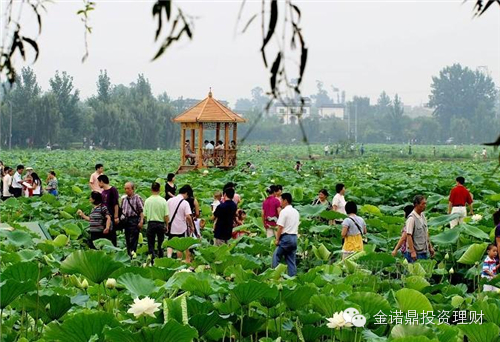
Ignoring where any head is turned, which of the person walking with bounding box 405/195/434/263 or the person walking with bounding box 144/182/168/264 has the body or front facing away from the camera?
the person walking with bounding box 144/182/168/264

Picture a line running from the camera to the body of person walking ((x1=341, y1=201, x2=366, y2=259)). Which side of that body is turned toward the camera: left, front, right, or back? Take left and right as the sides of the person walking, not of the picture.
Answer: back

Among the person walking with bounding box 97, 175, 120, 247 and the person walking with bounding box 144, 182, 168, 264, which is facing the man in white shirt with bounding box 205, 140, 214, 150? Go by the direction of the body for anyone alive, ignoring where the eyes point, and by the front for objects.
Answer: the person walking with bounding box 144, 182, 168, 264

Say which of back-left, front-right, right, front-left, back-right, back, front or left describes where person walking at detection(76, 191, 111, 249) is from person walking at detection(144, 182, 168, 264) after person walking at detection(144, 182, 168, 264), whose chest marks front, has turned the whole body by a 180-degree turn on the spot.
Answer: right

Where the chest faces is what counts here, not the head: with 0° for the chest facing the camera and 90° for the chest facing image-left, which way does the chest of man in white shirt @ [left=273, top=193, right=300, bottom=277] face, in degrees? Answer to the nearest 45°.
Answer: approximately 135°

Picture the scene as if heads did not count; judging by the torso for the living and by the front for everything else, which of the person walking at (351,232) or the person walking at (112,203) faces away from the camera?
the person walking at (351,232)

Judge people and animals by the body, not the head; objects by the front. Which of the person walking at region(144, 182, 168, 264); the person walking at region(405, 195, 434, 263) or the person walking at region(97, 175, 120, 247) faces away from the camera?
the person walking at region(144, 182, 168, 264)

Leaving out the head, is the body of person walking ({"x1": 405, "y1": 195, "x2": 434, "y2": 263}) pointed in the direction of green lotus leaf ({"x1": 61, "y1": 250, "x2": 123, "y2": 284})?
no

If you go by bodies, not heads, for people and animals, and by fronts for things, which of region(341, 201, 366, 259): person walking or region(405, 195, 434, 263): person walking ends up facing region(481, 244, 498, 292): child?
region(405, 195, 434, 263): person walking

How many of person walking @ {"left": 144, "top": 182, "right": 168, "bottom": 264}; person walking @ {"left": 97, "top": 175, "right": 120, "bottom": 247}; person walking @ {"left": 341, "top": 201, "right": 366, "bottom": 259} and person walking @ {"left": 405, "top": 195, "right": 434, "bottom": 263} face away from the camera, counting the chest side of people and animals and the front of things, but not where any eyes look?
2

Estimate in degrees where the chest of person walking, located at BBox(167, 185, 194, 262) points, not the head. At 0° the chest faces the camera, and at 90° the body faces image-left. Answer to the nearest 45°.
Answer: approximately 225°

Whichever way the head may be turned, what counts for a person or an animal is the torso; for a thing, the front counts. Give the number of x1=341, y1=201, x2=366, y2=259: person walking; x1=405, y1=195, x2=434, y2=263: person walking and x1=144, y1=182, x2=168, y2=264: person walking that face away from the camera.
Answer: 2

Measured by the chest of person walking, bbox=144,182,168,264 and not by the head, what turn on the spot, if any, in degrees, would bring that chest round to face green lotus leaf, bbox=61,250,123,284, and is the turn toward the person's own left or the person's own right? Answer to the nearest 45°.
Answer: approximately 180°

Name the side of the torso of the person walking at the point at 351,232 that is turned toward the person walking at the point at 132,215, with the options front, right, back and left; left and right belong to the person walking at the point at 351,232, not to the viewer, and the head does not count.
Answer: left

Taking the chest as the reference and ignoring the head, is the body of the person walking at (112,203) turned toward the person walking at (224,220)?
no

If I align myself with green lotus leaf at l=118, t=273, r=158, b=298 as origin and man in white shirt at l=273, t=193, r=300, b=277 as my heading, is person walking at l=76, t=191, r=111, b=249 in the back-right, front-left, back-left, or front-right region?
front-left

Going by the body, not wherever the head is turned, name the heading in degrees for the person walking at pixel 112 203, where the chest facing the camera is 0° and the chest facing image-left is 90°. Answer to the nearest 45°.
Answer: approximately 45°

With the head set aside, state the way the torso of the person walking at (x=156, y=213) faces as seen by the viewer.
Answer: away from the camera

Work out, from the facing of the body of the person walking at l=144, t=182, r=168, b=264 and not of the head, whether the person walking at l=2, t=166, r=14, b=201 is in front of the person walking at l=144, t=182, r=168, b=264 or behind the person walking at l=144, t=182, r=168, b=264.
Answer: in front
